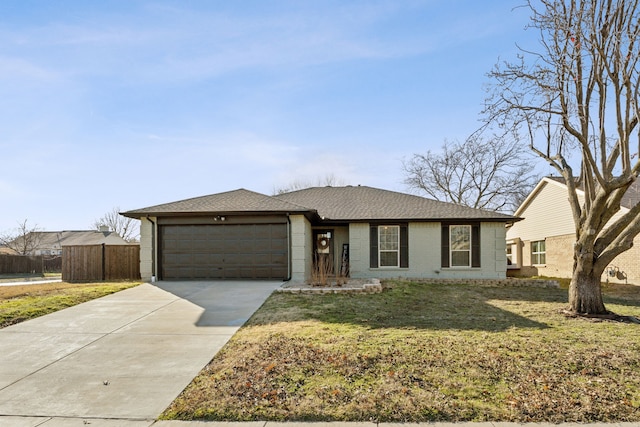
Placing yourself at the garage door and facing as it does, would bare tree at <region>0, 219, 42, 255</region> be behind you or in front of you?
behind

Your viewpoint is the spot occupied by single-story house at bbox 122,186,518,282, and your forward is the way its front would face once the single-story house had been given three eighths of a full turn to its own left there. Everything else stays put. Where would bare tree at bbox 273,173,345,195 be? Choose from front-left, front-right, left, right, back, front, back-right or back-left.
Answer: front-left

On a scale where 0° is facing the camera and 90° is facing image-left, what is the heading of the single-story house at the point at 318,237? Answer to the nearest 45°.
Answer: approximately 0°

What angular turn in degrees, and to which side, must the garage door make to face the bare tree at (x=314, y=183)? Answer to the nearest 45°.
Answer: approximately 180°

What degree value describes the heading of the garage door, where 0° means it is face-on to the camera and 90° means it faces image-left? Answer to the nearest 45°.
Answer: approximately 0°

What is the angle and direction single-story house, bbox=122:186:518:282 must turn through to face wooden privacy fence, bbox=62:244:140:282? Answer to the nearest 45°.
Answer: approximately 90° to its right

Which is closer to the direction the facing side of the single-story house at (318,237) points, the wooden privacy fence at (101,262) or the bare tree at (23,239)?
the wooden privacy fence
